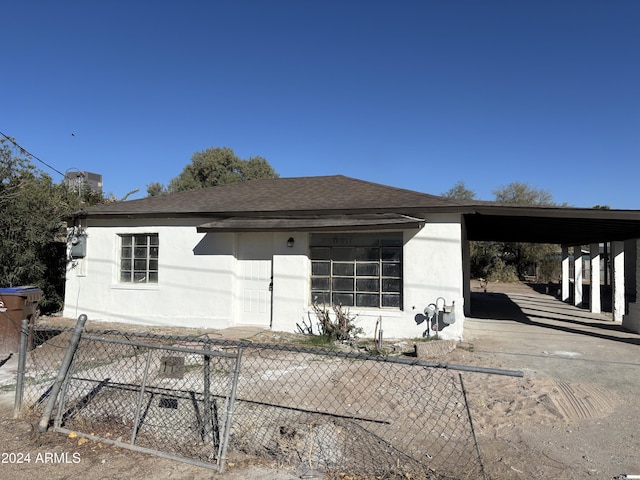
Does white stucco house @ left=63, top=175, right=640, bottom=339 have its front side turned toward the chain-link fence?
yes

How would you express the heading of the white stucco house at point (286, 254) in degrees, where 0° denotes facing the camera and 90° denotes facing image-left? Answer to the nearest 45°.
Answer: approximately 0°

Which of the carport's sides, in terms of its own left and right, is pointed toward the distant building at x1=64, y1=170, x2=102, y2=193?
right

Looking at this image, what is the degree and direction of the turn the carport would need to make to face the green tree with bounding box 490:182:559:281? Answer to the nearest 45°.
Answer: approximately 180°

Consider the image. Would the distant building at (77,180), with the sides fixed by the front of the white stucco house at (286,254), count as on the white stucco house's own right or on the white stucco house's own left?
on the white stucco house's own right

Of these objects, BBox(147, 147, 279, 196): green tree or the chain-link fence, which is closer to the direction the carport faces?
the chain-link fence

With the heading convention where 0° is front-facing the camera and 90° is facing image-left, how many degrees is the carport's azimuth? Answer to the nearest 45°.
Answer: approximately 0°

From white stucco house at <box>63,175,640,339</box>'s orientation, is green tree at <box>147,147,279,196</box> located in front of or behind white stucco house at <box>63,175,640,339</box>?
behind

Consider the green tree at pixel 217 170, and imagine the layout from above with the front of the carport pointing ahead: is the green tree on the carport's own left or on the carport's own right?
on the carport's own right

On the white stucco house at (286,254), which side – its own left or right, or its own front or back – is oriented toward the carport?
left
